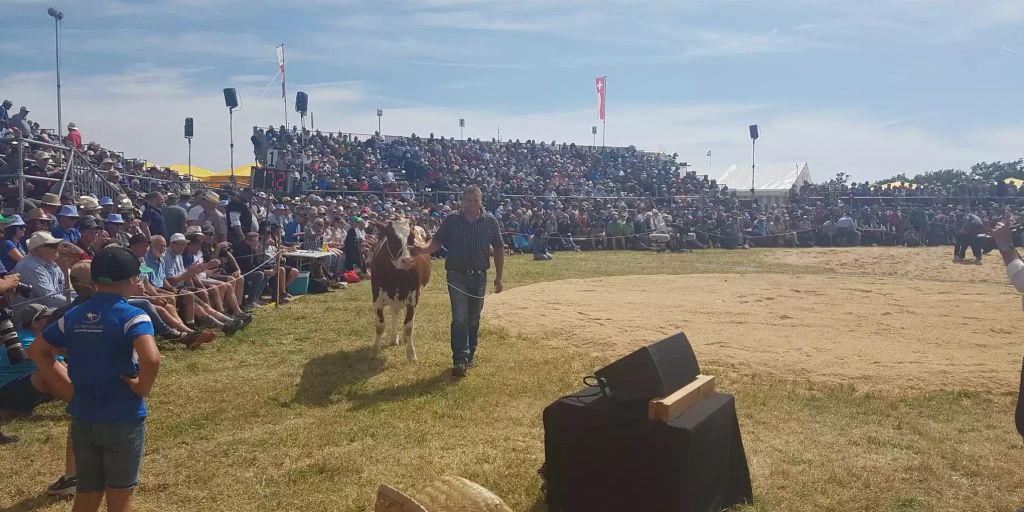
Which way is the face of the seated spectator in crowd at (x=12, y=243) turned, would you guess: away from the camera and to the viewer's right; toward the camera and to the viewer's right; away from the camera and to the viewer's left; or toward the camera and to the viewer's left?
toward the camera and to the viewer's right

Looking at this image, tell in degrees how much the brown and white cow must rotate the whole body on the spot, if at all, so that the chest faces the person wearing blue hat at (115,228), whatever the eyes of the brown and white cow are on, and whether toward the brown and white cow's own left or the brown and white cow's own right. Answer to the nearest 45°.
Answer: approximately 135° to the brown and white cow's own right

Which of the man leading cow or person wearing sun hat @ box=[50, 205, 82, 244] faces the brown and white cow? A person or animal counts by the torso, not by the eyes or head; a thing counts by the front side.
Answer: the person wearing sun hat

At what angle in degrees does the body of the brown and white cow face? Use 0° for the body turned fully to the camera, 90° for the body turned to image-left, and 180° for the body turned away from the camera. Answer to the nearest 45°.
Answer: approximately 0°

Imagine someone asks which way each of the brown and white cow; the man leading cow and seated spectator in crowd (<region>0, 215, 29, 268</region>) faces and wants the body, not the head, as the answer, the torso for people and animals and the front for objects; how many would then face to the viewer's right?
1

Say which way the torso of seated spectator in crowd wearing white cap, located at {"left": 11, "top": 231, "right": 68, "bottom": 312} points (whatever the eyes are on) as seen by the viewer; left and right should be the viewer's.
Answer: facing the viewer and to the right of the viewer

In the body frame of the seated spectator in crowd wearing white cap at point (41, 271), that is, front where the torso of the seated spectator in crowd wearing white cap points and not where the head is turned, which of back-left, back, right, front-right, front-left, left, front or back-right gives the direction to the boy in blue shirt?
front-right

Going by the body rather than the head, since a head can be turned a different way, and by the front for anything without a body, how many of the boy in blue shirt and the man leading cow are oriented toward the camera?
1

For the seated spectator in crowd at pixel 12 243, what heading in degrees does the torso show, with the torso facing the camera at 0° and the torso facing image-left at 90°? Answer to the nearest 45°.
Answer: approximately 270°

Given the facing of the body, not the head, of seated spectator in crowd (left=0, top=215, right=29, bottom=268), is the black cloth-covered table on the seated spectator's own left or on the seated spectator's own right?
on the seated spectator's own right

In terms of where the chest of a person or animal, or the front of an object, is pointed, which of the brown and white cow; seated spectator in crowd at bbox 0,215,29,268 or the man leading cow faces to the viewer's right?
the seated spectator in crowd

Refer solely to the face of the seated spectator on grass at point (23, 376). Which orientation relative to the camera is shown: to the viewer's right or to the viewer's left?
to the viewer's right

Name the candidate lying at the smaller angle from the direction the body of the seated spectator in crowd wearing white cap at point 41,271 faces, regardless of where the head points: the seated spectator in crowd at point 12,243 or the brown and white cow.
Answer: the brown and white cow

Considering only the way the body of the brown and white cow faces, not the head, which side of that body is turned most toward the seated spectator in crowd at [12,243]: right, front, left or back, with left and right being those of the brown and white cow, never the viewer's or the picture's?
right

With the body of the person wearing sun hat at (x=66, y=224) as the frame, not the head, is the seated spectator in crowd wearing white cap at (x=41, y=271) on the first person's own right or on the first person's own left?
on the first person's own right
